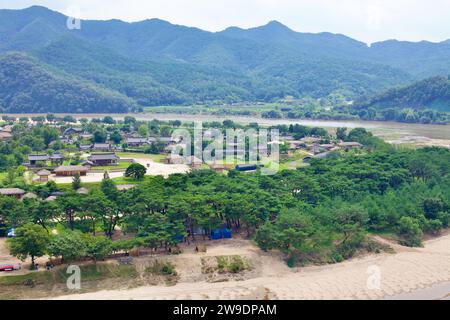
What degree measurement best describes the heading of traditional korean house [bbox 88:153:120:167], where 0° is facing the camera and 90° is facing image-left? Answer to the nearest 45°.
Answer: approximately 0°

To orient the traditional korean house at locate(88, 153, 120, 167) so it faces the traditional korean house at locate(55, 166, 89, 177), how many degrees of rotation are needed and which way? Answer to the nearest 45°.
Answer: approximately 45° to its right

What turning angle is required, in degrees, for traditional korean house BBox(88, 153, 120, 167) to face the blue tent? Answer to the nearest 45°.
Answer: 0° — it already faces it
